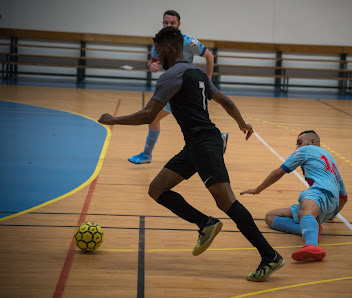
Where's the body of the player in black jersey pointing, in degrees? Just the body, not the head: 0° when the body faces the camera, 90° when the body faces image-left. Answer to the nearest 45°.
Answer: approximately 135°

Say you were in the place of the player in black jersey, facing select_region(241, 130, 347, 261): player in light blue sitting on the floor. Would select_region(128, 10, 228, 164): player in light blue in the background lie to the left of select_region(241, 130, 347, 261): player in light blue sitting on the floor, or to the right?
left

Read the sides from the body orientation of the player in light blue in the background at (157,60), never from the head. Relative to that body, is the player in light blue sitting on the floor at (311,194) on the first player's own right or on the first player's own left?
on the first player's own left

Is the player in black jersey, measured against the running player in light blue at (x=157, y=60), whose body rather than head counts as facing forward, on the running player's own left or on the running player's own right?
on the running player's own left

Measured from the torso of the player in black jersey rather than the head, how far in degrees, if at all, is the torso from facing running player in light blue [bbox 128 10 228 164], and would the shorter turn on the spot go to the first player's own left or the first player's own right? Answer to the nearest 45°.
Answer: approximately 45° to the first player's own right
